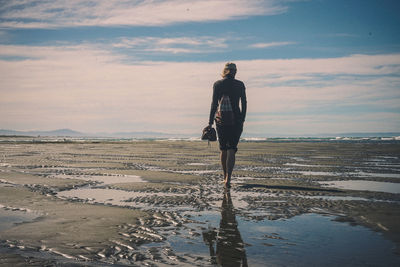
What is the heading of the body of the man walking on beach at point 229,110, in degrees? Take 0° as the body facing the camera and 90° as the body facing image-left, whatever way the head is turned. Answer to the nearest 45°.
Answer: approximately 180°
